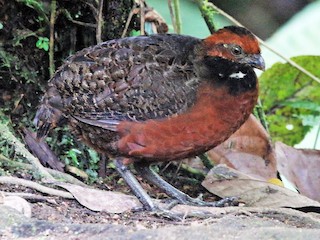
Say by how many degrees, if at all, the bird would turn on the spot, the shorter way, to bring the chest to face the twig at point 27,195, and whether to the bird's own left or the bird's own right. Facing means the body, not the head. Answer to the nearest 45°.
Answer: approximately 135° to the bird's own right

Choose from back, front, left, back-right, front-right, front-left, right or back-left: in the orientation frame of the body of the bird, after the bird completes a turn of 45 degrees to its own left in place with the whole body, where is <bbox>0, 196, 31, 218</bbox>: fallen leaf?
back

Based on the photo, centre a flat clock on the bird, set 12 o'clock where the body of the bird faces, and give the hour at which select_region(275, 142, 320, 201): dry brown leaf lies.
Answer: The dry brown leaf is roughly at 11 o'clock from the bird.

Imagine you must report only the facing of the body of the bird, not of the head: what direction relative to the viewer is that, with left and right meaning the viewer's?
facing to the right of the viewer

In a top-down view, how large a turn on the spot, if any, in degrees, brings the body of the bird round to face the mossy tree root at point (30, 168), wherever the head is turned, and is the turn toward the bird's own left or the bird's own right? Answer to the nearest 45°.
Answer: approximately 180°

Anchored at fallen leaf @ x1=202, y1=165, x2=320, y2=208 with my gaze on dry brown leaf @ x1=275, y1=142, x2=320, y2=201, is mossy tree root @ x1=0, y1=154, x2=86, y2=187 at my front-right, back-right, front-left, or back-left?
back-left

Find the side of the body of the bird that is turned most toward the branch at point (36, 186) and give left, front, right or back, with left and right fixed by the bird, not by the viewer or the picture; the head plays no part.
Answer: back

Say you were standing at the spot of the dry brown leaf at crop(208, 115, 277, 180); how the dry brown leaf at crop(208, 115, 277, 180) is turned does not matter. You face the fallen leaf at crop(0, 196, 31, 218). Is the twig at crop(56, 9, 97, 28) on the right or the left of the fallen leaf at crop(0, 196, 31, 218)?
right

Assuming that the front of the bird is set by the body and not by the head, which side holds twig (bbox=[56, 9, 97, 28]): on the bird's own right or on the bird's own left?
on the bird's own left
